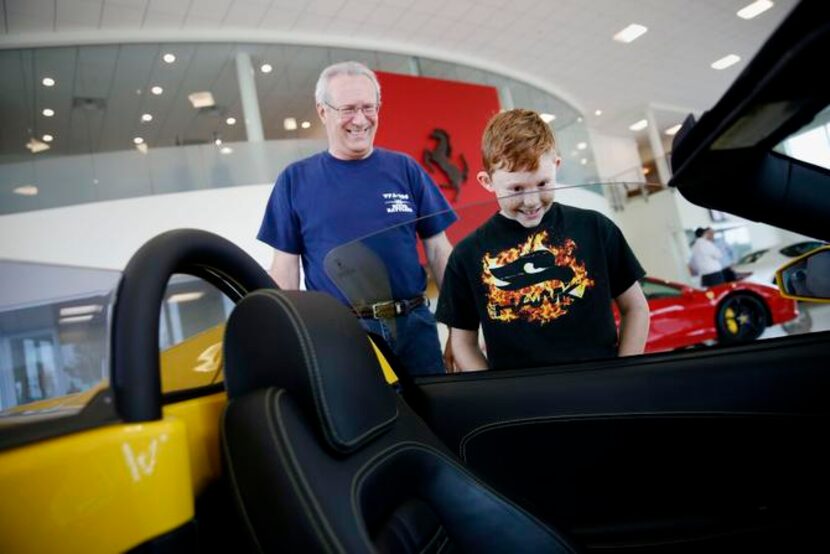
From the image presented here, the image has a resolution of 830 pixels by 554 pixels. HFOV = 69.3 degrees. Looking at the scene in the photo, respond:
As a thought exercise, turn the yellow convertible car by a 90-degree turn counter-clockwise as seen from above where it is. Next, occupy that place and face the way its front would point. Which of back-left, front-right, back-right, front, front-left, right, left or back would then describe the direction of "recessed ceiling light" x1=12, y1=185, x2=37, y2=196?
front-left

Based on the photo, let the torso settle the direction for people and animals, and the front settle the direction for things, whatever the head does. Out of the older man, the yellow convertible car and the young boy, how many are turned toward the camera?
2

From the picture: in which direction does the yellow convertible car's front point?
to the viewer's right

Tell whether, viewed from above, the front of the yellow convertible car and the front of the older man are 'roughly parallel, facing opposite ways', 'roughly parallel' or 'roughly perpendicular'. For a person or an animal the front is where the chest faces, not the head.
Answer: roughly perpendicular

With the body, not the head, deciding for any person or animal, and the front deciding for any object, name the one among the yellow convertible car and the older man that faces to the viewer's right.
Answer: the yellow convertible car

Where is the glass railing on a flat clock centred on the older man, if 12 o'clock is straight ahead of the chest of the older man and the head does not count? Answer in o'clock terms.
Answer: The glass railing is roughly at 5 o'clock from the older man.

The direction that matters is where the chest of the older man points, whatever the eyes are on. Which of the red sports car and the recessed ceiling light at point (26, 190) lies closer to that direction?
the red sports car

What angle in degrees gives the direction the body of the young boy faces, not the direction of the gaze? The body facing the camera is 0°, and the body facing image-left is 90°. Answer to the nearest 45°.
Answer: approximately 0°
